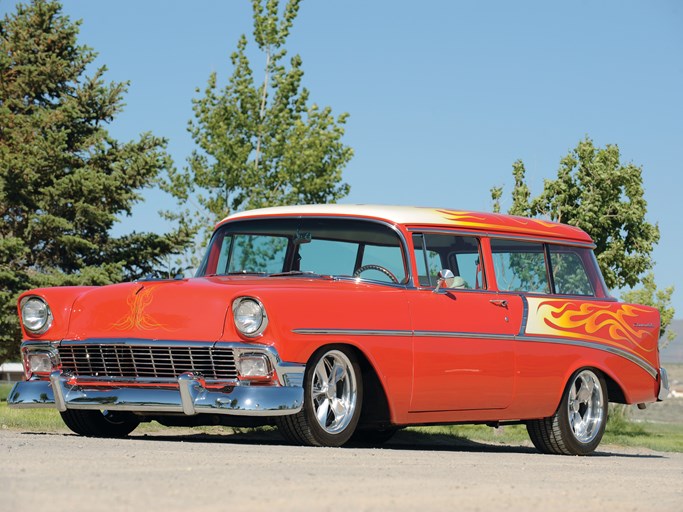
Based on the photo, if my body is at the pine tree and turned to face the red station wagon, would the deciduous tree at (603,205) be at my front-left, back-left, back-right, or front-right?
front-left

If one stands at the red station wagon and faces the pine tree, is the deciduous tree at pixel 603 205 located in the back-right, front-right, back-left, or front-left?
front-right

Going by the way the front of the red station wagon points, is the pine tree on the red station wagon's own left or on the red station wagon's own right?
on the red station wagon's own right

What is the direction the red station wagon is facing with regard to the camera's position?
facing the viewer and to the left of the viewer

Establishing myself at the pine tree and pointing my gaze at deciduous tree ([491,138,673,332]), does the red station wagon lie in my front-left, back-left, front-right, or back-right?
front-right
